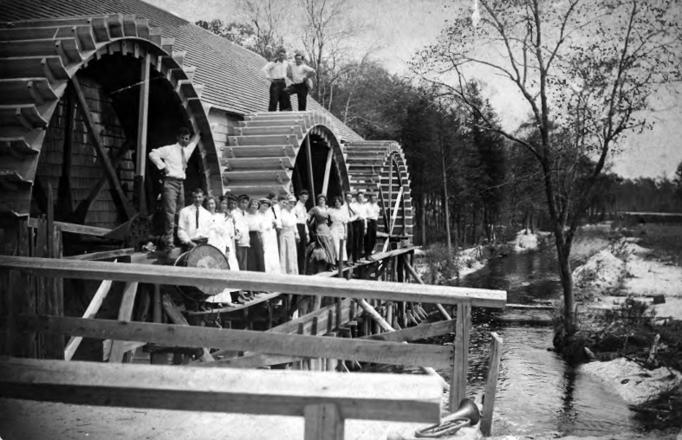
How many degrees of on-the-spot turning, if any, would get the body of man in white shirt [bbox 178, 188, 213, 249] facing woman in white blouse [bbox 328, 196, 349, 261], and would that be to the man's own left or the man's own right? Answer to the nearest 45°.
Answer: approximately 135° to the man's own left

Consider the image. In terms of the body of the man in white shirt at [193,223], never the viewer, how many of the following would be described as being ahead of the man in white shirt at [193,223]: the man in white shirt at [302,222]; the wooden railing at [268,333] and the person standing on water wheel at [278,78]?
1

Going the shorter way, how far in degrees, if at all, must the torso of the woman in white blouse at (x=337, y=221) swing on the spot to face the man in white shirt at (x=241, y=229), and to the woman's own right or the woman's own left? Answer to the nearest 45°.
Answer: approximately 45° to the woman's own right

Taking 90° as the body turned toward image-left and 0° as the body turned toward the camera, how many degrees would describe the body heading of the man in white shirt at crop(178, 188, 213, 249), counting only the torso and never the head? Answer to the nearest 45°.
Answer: approximately 0°

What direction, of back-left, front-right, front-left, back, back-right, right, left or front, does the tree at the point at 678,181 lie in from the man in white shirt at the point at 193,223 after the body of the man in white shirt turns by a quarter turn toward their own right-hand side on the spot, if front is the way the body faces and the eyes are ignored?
back

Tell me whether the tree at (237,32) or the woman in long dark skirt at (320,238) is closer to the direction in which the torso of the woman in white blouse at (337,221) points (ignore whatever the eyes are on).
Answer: the woman in long dark skirt

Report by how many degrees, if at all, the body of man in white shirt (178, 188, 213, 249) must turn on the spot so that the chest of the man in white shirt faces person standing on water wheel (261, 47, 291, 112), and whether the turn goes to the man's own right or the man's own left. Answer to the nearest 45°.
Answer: approximately 180°

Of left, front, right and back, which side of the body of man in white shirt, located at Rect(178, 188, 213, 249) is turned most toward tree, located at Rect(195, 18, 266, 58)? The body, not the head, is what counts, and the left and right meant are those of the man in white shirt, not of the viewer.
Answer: back

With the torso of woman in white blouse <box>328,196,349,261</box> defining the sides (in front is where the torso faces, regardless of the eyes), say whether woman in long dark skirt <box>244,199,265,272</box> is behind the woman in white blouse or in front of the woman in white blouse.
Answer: in front

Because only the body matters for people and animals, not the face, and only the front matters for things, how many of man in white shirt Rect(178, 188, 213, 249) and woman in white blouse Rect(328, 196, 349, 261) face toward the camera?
2

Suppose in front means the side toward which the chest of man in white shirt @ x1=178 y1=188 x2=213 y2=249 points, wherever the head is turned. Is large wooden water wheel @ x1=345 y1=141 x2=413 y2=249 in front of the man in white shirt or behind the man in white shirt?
behind

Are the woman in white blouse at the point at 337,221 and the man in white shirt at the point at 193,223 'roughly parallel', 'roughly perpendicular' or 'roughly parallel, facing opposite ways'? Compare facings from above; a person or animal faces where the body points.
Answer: roughly parallel

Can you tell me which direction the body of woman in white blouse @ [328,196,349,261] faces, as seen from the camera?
toward the camera

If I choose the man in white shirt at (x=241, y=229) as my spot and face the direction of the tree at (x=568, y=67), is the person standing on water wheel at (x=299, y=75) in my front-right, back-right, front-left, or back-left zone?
front-left

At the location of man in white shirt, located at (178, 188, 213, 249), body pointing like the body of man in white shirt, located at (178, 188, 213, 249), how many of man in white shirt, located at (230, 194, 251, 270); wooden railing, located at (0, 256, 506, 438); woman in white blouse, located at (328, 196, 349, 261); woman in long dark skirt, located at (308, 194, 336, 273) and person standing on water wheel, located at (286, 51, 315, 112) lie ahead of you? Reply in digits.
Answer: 1
